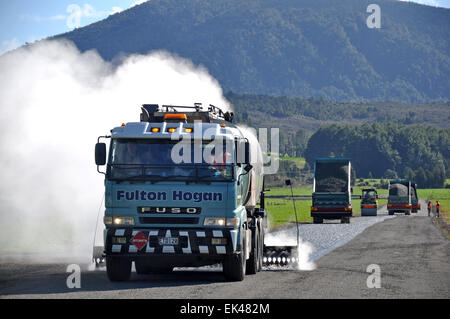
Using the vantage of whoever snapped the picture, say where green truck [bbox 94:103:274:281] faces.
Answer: facing the viewer
